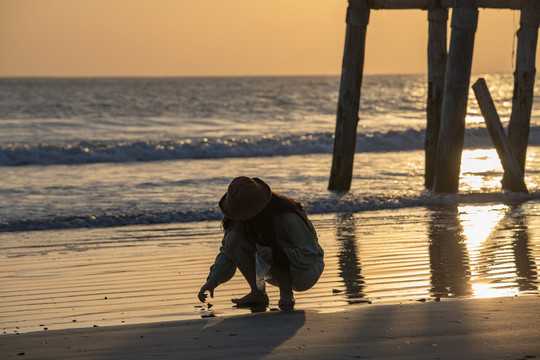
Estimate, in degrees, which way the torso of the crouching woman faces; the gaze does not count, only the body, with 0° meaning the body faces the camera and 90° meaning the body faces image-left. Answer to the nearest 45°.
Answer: approximately 45°

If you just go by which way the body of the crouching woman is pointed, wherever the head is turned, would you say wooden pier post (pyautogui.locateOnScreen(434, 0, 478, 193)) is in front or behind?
behind

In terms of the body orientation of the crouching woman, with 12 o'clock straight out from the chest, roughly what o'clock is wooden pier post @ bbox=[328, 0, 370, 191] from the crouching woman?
The wooden pier post is roughly at 5 o'clock from the crouching woman.
